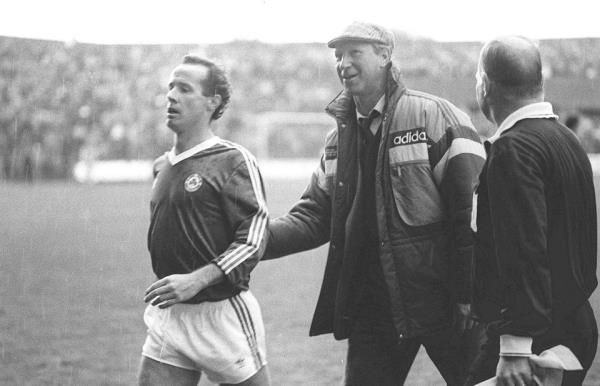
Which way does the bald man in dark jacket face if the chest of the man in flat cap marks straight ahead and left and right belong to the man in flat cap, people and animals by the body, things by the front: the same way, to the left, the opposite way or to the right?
to the right

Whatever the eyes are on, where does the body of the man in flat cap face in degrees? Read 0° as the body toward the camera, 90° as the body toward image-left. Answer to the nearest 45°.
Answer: approximately 45°

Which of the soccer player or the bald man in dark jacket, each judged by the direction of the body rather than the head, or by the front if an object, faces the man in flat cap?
the bald man in dark jacket

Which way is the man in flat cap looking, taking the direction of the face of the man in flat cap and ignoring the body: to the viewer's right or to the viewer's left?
to the viewer's left

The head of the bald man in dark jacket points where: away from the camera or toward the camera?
away from the camera

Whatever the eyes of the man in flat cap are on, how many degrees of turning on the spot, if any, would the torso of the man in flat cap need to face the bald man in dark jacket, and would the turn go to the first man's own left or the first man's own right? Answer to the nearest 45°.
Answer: approximately 90° to the first man's own left

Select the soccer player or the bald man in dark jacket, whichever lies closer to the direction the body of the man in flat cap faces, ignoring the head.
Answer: the soccer player

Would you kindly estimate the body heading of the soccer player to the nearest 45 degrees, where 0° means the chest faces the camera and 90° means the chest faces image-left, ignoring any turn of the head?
approximately 45°

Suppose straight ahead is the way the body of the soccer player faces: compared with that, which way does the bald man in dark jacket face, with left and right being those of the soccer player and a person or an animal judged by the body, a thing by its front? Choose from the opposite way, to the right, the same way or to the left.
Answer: to the right

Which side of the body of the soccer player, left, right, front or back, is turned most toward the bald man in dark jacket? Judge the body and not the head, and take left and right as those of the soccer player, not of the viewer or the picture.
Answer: left

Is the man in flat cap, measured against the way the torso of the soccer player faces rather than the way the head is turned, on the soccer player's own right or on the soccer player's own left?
on the soccer player's own left

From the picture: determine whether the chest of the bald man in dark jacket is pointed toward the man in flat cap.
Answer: yes

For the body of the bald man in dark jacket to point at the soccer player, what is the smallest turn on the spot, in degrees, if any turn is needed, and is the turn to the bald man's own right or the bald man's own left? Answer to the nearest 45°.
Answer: approximately 45° to the bald man's own left

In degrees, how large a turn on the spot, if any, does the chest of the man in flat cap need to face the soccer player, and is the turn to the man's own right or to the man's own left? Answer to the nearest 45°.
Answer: approximately 45° to the man's own right

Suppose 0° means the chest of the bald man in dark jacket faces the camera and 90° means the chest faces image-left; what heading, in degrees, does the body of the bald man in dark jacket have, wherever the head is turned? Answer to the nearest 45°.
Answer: approximately 135°
